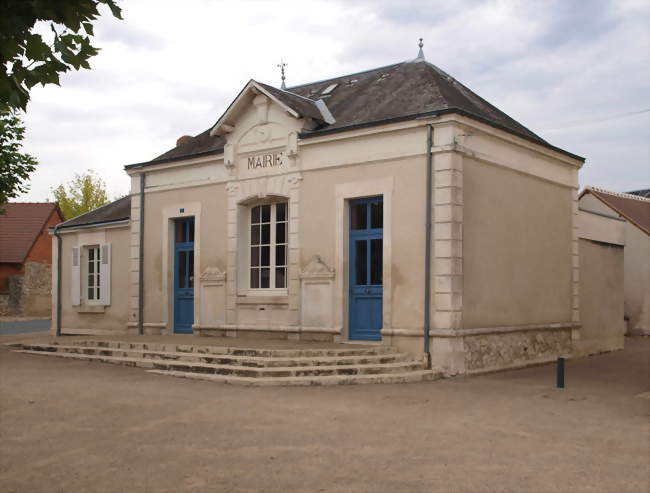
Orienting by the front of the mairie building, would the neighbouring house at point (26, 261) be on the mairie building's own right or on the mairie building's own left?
on the mairie building's own right

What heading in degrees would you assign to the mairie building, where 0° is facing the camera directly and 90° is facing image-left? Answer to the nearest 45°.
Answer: approximately 45°

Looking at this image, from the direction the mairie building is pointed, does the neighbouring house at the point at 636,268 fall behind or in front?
behind
